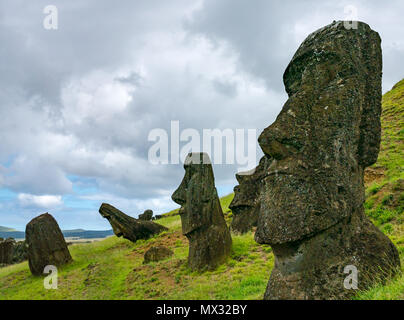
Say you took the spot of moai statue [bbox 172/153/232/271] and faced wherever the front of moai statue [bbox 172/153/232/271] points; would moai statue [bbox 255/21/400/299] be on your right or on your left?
on your left

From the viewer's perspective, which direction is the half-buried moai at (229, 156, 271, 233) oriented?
to the viewer's left

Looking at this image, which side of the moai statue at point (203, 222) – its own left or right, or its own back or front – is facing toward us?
left

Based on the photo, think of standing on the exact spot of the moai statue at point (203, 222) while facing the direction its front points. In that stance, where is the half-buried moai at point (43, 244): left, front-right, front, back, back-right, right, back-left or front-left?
front-right

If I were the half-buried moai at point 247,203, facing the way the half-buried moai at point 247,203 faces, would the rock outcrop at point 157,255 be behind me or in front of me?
in front

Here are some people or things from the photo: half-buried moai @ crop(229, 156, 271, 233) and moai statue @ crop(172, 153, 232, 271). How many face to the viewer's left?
2

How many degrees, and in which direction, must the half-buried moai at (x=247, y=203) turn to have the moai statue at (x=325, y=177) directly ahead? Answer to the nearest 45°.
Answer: approximately 90° to its left

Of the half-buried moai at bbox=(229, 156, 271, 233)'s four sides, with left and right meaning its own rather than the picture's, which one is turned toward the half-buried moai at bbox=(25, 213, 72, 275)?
front

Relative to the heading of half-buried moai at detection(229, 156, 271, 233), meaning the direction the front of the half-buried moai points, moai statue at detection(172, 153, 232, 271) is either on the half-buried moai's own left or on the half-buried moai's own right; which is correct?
on the half-buried moai's own left
